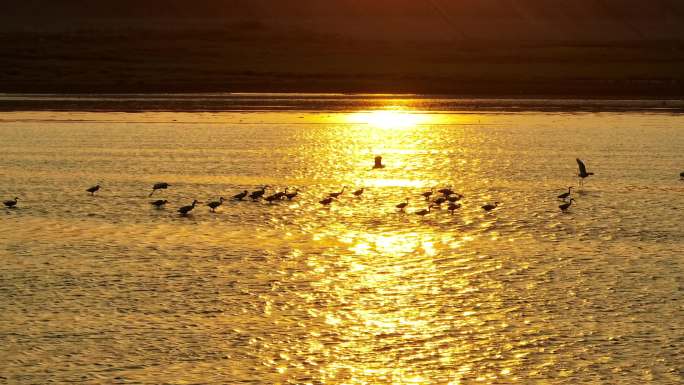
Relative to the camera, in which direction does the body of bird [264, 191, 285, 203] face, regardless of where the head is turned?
to the viewer's right

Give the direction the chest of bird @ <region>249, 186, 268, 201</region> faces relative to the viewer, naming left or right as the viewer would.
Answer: facing to the right of the viewer

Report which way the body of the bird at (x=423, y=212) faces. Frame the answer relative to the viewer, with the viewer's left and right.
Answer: facing to the right of the viewer

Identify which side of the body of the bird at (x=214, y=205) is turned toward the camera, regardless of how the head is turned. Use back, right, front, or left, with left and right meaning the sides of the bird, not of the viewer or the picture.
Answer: right
